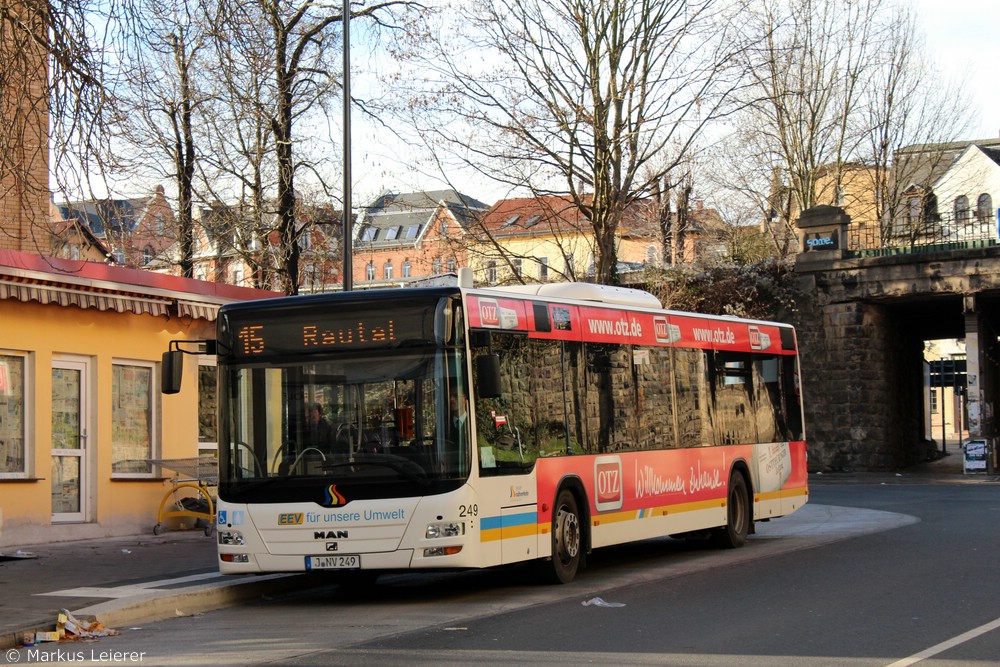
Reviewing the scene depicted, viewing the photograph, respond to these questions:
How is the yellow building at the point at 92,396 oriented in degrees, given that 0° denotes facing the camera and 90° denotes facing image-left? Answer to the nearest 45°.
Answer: approximately 315°

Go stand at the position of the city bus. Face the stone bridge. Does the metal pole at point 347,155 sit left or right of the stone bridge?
left

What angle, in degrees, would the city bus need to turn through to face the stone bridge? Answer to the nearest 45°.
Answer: approximately 180°

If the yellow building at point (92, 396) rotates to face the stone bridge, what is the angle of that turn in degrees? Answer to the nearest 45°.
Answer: approximately 90° to its left

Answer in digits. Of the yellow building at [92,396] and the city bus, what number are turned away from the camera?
0

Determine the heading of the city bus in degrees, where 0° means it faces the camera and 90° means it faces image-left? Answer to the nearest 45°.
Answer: approximately 45°

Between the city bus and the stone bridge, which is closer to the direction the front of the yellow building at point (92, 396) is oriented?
the city bus

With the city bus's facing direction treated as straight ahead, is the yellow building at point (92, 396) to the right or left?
on its right

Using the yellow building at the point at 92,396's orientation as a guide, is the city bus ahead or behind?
ahead

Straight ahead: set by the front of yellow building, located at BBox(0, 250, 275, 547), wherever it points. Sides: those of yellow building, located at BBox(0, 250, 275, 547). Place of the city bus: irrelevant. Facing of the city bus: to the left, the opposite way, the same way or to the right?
to the right
